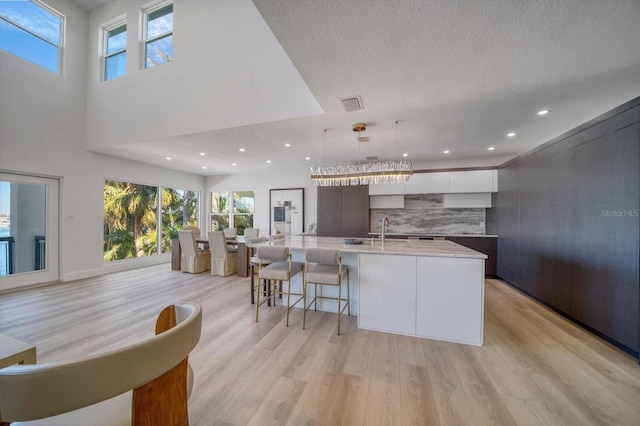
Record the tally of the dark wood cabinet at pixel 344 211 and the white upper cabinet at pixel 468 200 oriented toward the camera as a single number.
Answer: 2

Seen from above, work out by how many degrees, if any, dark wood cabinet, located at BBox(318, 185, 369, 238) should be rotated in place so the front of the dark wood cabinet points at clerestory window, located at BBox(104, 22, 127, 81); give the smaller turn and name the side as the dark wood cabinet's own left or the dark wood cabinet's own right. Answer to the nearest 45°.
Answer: approximately 90° to the dark wood cabinet's own right

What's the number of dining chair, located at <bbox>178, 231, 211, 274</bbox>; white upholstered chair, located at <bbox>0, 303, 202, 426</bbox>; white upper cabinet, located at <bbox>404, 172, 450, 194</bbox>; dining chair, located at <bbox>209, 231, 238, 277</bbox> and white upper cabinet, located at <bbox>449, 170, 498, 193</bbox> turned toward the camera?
2

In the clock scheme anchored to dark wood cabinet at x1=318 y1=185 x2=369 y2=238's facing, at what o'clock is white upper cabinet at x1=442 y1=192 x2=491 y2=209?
The white upper cabinet is roughly at 9 o'clock from the dark wood cabinet.

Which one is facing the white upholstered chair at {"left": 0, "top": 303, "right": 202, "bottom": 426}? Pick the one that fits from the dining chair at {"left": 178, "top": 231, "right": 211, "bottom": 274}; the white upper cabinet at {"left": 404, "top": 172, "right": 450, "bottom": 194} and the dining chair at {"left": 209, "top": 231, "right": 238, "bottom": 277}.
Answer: the white upper cabinet

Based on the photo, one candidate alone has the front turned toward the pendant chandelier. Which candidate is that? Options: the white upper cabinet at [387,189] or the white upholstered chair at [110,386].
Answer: the white upper cabinet
